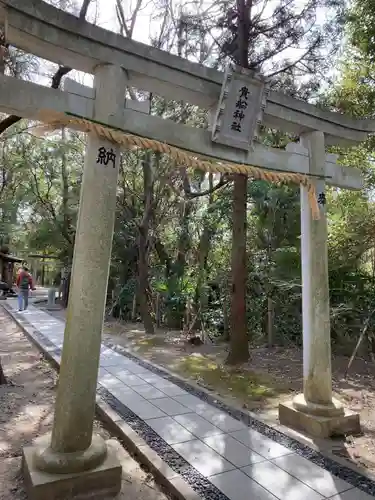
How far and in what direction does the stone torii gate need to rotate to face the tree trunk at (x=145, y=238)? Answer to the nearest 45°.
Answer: approximately 135° to its left

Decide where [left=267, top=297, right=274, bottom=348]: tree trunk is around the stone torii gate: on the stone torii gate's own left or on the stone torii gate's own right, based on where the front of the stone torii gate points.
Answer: on the stone torii gate's own left

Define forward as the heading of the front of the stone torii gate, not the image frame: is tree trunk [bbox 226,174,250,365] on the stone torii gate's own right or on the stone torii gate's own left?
on the stone torii gate's own left

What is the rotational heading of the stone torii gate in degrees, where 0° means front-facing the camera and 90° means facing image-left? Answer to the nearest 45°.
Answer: approximately 315°

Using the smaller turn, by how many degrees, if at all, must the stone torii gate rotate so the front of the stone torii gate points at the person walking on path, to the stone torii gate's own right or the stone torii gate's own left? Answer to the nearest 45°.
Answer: approximately 180°
